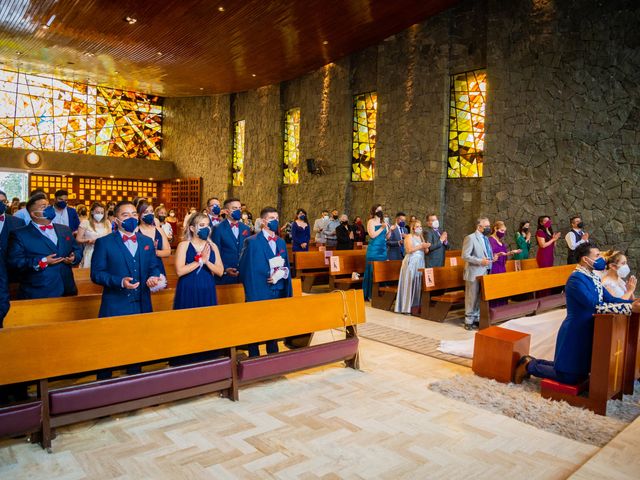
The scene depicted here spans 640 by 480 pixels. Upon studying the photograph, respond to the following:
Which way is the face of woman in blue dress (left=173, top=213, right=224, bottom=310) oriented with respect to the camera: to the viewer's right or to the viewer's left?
to the viewer's right

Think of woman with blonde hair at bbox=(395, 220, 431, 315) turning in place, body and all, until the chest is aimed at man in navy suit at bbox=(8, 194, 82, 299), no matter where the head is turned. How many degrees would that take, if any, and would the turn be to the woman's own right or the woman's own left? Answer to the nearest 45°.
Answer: approximately 90° to the woman's own right

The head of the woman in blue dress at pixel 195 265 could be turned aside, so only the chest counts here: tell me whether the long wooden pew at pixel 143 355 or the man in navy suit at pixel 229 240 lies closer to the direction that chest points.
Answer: the long wooden pew

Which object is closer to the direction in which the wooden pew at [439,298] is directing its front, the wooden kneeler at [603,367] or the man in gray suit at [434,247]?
the wooden kneeler

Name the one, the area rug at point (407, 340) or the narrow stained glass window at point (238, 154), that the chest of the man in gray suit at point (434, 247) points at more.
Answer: the area rug

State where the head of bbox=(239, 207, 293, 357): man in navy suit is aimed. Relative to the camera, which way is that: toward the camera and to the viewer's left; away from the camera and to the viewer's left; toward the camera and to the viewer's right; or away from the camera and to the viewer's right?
toward the camera and to the viewer's right

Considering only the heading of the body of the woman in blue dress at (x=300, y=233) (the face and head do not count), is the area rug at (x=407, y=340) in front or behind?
in front

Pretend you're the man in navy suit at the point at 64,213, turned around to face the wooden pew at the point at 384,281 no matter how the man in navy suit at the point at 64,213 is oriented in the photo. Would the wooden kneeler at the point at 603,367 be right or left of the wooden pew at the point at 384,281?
right
